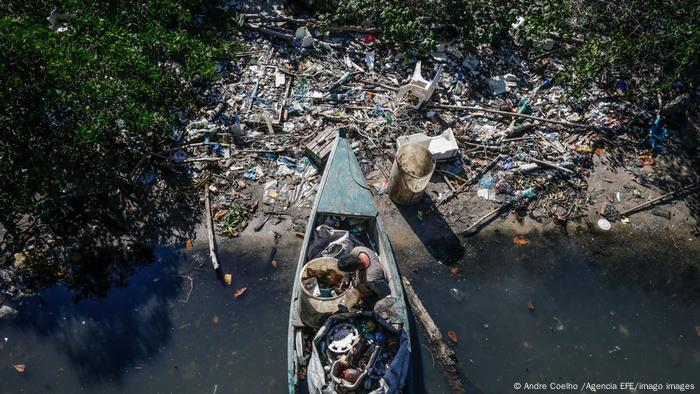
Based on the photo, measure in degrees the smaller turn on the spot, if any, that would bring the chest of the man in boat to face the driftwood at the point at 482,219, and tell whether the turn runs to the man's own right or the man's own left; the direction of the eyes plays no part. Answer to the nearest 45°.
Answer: approximately 135° to the man's own right

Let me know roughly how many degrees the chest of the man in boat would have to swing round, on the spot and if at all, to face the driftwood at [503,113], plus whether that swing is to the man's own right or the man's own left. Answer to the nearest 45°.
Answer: approximately 135° to the man's own right

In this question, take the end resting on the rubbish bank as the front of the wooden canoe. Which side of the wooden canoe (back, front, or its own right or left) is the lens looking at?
back

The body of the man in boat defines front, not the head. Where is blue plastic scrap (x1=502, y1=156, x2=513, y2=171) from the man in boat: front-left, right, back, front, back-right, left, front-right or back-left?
back-right

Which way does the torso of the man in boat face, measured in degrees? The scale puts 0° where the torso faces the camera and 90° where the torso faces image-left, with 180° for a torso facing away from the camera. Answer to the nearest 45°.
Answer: approximately 90°

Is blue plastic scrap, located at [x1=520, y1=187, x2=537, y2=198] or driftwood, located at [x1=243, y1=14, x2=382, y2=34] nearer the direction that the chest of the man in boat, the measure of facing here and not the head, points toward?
the driftwood

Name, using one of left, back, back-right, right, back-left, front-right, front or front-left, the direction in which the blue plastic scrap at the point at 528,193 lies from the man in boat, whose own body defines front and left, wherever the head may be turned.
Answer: back-right

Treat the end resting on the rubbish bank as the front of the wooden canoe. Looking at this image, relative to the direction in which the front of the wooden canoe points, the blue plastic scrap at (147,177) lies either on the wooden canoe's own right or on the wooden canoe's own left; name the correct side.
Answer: on the wooden canoe's own left
